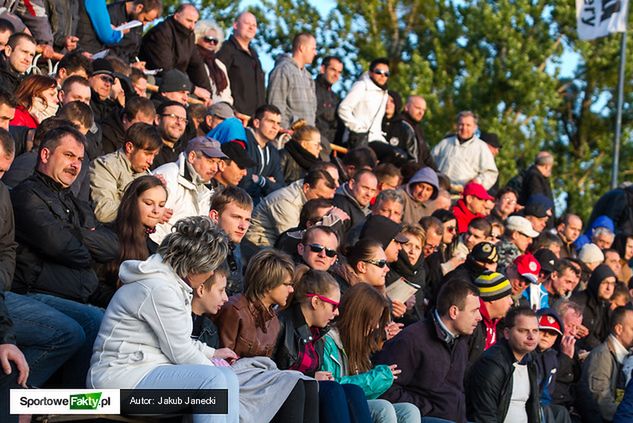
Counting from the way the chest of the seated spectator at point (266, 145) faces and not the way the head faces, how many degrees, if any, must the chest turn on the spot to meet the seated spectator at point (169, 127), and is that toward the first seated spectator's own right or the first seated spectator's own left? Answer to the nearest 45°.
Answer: approximately 90° to the first seated spectator's own right

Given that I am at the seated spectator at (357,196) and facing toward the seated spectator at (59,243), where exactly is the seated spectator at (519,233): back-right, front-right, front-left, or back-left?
back-left

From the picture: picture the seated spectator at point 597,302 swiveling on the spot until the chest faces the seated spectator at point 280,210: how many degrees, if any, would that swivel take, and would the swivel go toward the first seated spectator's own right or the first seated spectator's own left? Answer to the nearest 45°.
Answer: approximately 90° to the first seated spectator's own right
